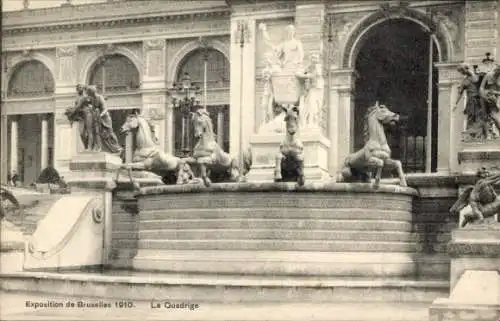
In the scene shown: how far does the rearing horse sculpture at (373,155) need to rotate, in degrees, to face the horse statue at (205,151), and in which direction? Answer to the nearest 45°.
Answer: approximately 135° to its right

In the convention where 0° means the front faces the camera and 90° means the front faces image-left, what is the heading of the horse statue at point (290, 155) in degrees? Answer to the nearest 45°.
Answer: approximately 0°

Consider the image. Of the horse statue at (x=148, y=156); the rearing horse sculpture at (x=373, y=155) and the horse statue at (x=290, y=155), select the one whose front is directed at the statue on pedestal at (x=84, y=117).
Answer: the horse statue at (x=148, y=156)

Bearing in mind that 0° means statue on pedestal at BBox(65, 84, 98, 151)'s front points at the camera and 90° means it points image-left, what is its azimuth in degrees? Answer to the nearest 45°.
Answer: approximately 45°

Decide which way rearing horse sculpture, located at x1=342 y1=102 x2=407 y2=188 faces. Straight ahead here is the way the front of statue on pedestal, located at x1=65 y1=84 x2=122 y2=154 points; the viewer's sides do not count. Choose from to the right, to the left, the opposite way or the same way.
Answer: to the left

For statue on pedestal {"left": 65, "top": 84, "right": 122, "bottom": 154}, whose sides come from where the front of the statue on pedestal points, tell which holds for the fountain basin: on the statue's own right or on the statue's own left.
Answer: on the statue's own left

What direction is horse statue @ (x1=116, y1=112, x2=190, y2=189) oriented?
to the viewer's left

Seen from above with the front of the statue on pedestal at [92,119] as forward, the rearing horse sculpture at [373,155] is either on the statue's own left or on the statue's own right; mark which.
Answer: on the statue's own left

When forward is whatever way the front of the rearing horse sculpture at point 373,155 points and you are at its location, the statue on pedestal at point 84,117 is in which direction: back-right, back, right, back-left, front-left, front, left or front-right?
back-right
